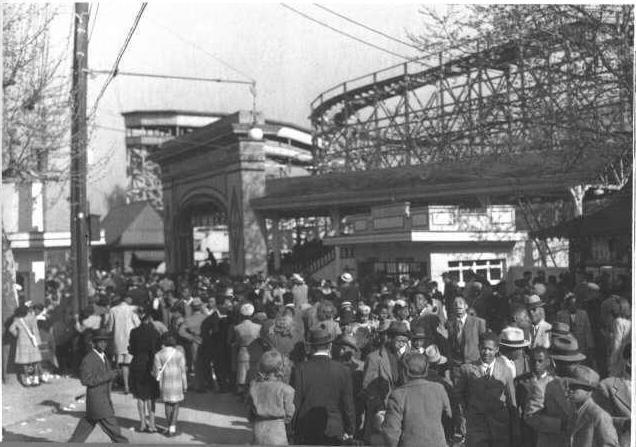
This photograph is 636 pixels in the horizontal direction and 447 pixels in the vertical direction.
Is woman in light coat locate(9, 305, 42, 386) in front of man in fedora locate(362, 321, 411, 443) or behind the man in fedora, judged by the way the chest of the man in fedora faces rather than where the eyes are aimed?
behind

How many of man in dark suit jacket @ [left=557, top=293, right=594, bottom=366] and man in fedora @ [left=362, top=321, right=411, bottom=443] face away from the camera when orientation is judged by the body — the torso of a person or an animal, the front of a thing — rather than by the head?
0

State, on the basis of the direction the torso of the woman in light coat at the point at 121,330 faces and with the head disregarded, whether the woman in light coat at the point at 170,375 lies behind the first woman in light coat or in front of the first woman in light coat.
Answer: behind

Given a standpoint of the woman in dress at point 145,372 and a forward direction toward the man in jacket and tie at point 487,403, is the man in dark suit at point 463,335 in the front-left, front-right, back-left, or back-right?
front-left

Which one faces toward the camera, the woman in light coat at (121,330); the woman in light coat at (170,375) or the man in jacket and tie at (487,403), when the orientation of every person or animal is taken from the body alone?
the man in jacket and tie

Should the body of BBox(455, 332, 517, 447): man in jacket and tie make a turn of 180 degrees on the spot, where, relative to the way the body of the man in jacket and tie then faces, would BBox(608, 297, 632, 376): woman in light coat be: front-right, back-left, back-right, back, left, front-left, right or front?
front-right

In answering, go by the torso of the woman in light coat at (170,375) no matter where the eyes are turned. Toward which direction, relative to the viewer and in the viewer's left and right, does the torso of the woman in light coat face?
facing away from the viewer

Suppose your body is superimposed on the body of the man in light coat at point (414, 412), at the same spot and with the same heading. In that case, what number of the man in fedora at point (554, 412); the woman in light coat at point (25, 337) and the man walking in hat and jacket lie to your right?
1

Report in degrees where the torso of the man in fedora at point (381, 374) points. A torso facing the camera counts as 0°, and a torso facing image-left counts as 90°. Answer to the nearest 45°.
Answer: approximately 315°

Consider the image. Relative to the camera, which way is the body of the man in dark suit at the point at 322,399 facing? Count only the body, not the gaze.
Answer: away from the camera

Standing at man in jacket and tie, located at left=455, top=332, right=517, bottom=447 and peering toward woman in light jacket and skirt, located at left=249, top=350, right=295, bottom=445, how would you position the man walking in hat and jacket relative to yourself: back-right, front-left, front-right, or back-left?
front-right

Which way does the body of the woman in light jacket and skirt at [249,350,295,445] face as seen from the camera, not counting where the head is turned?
away from the camera

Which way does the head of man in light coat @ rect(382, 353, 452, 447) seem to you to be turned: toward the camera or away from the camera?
away from the camera

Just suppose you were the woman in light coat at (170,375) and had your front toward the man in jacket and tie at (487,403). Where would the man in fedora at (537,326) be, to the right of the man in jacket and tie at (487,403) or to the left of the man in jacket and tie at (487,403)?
left
